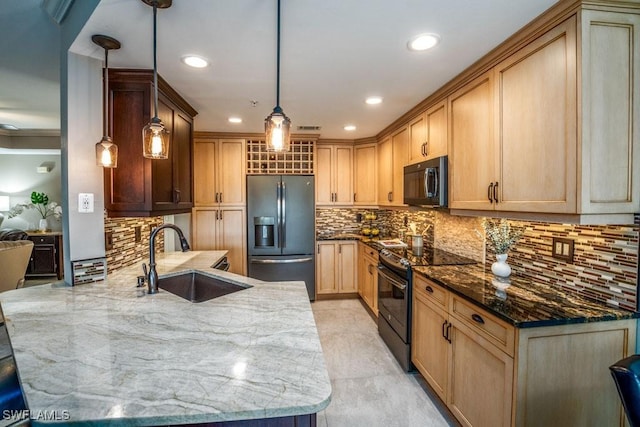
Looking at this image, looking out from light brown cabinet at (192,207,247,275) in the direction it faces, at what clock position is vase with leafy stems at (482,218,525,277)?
The vase with leafy stems is roughly at 11 o'clock from the light brown cabinet.

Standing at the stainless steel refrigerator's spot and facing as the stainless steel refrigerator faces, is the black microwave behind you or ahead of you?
ahead

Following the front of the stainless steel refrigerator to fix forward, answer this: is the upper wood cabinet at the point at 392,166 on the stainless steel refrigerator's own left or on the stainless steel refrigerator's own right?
on the stainless steel refrigerator's own left

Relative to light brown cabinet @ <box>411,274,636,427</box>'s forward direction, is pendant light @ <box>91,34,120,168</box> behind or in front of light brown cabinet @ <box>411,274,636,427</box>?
in front

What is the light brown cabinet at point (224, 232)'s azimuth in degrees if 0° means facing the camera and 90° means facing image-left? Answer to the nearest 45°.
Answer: approximately 0°

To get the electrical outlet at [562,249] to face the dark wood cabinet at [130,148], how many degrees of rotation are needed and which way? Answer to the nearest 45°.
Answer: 0° — it already faces it

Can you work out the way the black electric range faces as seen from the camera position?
facing to the left of the viewer

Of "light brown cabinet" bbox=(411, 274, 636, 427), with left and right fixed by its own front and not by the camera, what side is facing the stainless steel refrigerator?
right

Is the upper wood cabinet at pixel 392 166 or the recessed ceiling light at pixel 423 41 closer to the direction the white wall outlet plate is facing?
the recessed ceiling light

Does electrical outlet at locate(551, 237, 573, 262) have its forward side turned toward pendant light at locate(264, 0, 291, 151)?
yes

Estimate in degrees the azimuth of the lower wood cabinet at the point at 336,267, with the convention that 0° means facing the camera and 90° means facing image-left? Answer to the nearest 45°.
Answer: approximately 0°

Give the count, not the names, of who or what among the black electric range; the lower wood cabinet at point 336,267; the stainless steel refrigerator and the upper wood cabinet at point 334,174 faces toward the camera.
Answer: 3

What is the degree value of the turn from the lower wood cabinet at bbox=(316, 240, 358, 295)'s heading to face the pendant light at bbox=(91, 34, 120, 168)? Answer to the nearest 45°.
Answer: approximately 45° to its right
